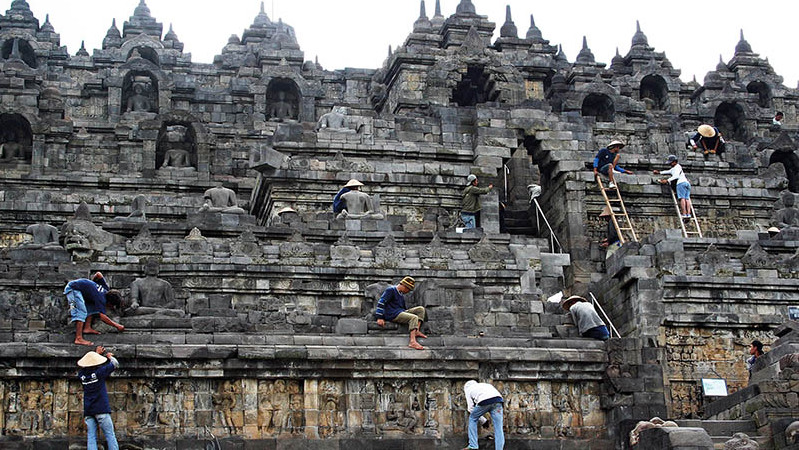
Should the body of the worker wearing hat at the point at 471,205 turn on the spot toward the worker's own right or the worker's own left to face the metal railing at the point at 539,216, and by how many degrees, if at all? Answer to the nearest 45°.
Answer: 0° — they already face it

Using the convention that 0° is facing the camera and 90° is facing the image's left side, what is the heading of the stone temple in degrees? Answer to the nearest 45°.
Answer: approximately 0°

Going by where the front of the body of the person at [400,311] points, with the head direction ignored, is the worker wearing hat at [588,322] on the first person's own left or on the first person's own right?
on the first person's own left

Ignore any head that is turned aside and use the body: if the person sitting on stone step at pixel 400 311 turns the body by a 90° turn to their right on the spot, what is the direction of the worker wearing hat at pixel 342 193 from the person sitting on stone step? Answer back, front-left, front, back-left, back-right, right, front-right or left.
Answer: back-right
